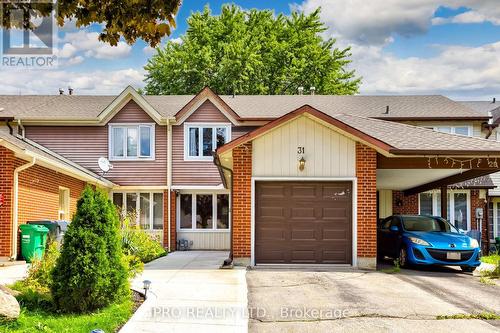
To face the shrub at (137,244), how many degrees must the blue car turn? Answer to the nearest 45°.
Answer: approximately 135° to its right

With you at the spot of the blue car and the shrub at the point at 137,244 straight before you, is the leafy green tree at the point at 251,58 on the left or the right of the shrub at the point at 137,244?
right

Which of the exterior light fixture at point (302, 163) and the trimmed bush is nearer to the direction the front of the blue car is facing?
the trimmed bush

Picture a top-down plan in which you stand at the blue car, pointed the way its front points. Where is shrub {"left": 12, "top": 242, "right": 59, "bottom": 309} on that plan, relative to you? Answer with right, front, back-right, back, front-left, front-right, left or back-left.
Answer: right

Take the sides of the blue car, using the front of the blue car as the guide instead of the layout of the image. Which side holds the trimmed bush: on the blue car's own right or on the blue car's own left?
on the blue car's own right

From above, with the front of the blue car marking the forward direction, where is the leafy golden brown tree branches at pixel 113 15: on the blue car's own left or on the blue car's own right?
on the blue car's own right

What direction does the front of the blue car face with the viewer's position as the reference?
facing the viewer and to the right of the viewer

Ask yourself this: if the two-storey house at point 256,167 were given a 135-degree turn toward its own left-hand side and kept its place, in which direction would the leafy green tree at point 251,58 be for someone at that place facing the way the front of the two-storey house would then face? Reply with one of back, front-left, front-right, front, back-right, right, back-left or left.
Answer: front-left

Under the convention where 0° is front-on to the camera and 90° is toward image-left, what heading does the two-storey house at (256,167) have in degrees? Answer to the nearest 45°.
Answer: approximately 0°

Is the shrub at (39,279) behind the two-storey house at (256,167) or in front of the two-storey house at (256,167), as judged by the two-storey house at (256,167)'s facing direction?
in front

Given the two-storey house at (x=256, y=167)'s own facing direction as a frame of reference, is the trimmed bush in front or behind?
in front
